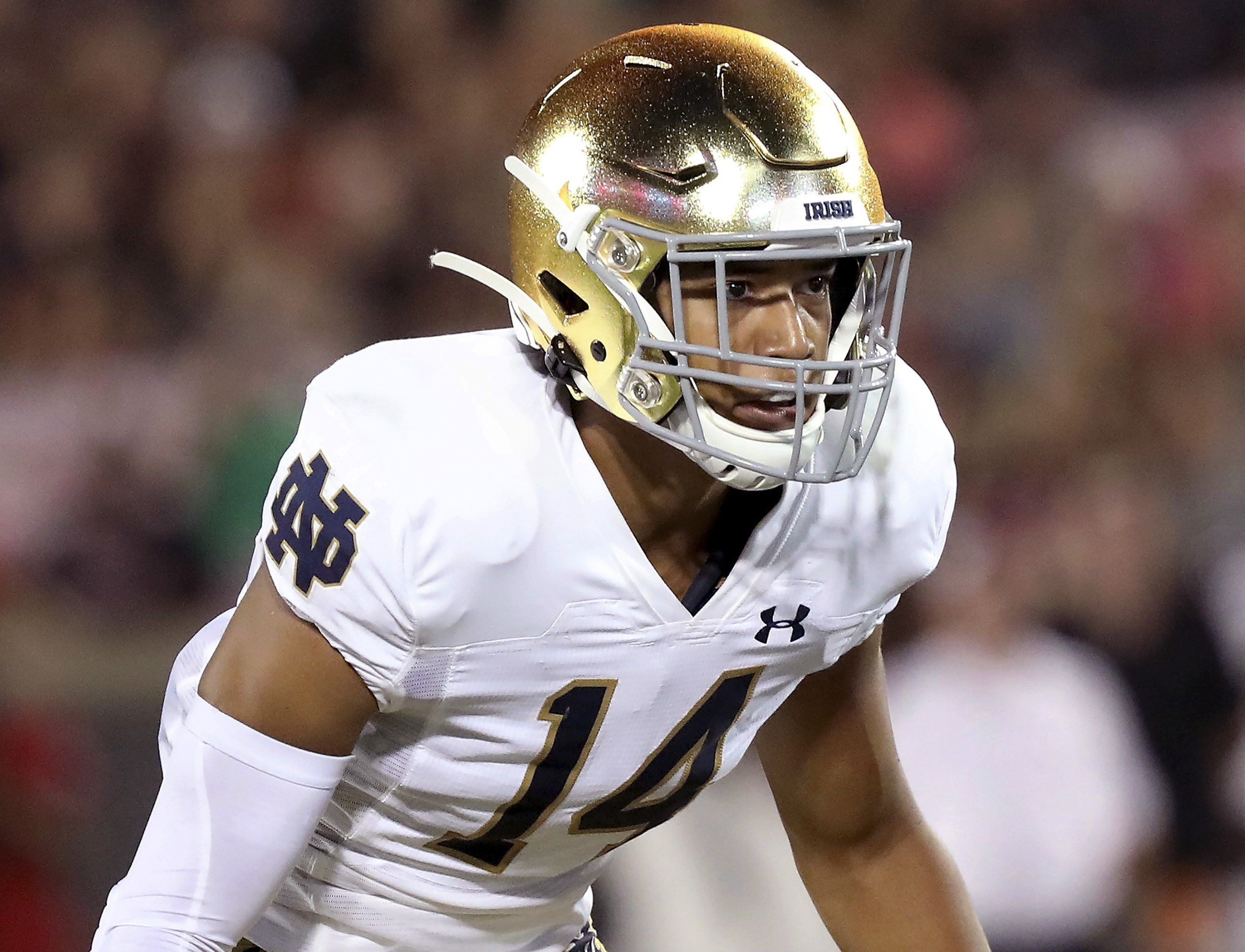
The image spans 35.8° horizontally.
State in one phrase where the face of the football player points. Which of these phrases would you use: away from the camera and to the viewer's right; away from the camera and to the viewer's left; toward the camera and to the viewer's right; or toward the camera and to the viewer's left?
toward the camera and to the viewer's right

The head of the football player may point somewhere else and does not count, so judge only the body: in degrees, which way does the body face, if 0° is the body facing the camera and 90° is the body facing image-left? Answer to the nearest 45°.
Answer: approximately 315°
